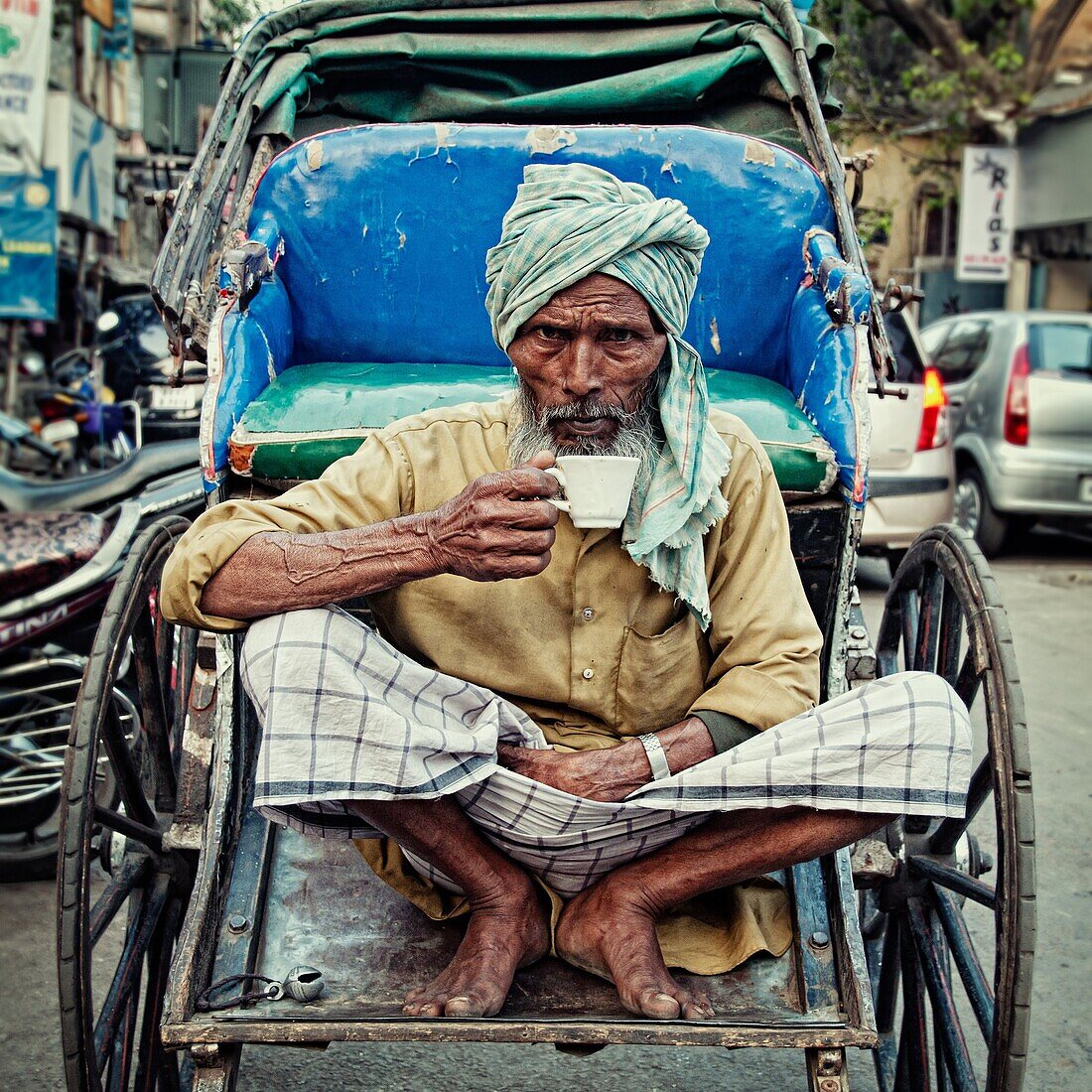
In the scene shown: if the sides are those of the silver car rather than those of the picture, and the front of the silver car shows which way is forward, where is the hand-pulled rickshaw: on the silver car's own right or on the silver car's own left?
on the silver car's own left

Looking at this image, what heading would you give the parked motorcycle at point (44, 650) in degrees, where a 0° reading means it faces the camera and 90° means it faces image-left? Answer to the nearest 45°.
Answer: approximately 90°

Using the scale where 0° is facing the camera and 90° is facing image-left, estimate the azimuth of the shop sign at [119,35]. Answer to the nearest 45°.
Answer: approximately 0°

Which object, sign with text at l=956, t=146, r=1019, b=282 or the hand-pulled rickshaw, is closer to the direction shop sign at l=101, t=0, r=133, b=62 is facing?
the hand-pulled rickshaw

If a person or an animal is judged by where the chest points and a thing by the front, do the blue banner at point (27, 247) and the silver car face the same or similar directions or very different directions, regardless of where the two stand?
very different directions

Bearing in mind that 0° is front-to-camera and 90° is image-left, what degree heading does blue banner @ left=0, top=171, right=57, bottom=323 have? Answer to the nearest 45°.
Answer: approximately 0°
